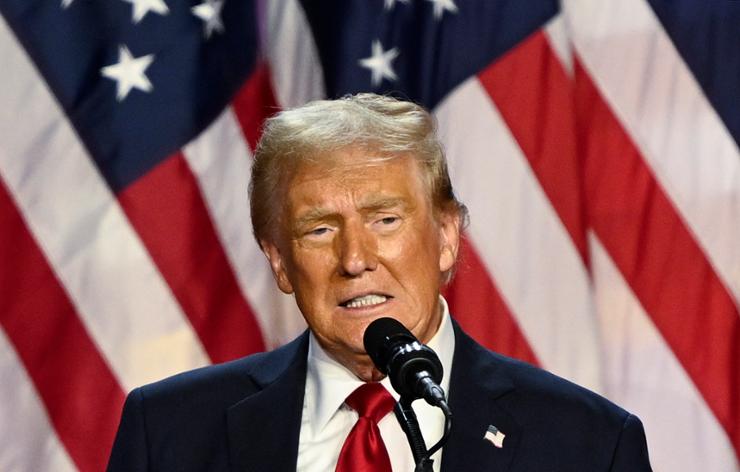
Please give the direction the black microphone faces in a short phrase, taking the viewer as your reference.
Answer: facing away from the viewer and to the left of the viewer

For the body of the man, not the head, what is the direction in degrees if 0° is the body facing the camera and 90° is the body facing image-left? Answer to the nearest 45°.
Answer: approximately 0°

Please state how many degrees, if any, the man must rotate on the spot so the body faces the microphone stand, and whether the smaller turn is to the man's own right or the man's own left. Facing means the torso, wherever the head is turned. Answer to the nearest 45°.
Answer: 0° — they already face it

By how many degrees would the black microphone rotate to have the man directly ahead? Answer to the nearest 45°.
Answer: approximately 45° to its right

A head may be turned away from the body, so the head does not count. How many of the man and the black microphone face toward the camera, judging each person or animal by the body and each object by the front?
1
